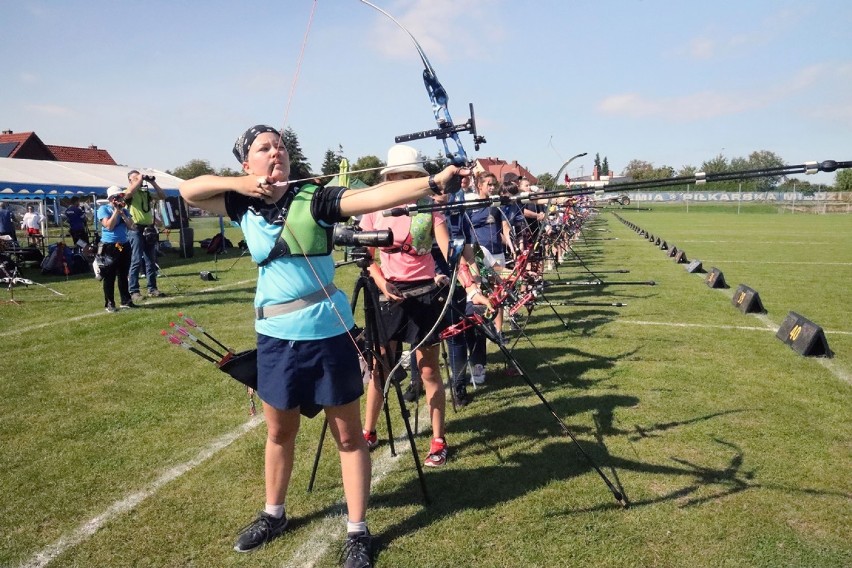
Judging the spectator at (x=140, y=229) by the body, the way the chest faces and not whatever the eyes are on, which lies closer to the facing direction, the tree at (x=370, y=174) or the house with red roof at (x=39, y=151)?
the tree

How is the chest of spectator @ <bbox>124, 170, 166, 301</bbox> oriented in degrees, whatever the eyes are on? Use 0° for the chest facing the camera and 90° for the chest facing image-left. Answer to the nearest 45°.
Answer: approximately 315°

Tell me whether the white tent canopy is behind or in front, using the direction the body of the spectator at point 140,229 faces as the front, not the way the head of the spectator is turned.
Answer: behind

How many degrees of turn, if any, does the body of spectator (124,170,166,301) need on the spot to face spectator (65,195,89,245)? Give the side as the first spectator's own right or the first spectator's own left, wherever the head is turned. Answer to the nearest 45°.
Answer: approximately 135° to the first spectator's own left
